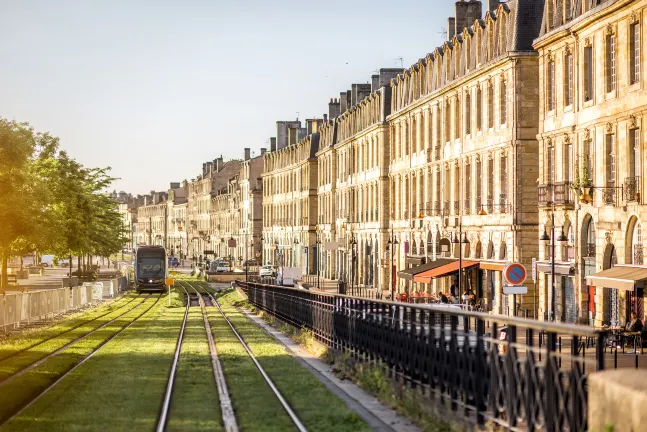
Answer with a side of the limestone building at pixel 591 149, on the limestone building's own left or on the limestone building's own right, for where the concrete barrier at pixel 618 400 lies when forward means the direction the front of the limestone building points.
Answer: on the limestone building's own left

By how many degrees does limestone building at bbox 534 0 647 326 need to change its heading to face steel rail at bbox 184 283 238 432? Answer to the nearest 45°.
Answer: approximately 45° to its left

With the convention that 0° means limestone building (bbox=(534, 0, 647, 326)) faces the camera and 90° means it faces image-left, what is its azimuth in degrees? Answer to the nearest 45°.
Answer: approximately 45°
